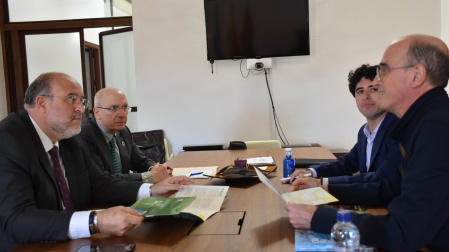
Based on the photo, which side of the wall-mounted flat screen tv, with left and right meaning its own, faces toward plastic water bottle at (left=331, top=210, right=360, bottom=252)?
front

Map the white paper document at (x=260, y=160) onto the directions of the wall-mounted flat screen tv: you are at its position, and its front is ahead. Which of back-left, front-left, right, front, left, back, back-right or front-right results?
front

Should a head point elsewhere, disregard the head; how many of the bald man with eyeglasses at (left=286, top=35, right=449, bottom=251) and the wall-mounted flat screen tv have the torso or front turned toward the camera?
1

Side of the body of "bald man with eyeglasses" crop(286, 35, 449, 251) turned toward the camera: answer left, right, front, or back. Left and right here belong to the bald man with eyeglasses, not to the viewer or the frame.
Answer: left

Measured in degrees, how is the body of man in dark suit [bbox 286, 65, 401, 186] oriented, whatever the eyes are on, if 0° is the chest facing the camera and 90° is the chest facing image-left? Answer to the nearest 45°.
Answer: approximately 45°

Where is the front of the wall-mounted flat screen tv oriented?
toward the camera

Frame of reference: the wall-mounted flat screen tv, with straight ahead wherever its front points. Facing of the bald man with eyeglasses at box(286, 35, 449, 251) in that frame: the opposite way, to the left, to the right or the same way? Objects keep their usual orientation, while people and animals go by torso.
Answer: to the right

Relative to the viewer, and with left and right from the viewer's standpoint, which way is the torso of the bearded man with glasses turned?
facing the viewer and to the right of the viewer

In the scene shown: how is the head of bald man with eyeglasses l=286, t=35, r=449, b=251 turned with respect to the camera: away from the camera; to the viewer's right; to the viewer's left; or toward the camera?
to the viewer's left

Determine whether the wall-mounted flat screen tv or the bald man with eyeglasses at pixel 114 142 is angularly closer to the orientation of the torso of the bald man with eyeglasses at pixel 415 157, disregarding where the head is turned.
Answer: the bald man with eyeglasses

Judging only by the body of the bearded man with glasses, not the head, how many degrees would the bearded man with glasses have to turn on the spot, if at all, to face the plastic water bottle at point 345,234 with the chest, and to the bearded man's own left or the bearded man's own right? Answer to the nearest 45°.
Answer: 0° — they already face it

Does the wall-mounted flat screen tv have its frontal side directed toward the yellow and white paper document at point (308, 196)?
yes
